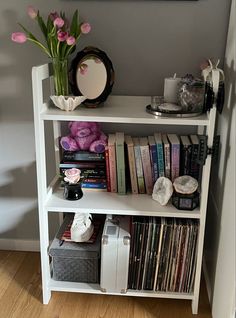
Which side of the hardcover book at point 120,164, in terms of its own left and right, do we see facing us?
right

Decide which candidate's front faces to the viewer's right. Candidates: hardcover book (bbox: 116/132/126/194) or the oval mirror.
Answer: the hardcover book

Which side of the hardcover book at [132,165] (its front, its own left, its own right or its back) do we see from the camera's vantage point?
right

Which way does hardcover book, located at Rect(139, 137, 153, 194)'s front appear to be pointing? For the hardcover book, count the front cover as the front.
to the viewer's right

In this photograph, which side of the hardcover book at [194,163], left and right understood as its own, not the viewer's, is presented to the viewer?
right

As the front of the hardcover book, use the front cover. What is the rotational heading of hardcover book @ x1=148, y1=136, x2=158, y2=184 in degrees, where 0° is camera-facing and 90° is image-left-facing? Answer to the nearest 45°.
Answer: approximately 270°

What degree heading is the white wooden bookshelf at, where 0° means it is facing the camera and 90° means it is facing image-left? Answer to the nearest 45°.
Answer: approximately 0°

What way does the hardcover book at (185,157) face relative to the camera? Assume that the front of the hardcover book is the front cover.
to the viewer's right

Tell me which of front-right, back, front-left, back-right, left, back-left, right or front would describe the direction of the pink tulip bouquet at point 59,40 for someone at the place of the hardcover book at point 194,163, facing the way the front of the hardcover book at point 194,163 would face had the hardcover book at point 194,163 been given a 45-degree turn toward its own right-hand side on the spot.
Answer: front-right
